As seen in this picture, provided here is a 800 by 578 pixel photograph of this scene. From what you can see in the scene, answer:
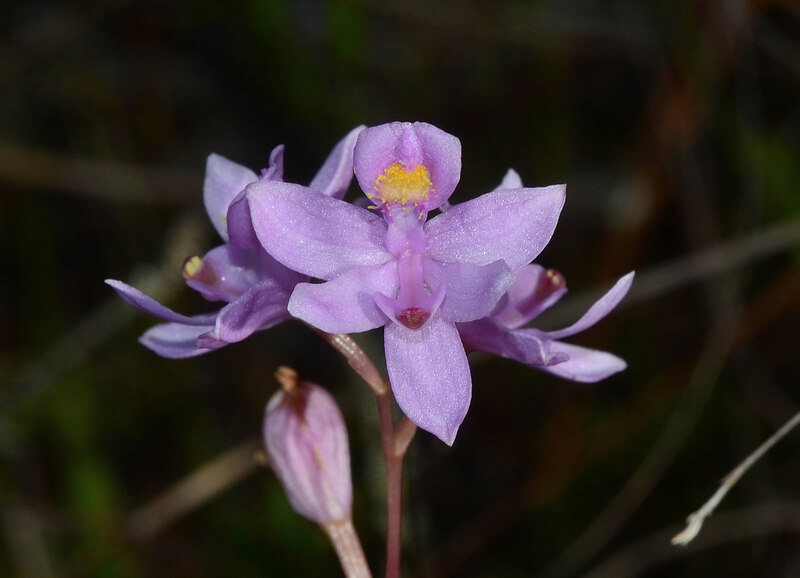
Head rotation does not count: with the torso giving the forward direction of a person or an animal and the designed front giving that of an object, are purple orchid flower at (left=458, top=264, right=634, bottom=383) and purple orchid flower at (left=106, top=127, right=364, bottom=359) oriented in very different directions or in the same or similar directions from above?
very different directions

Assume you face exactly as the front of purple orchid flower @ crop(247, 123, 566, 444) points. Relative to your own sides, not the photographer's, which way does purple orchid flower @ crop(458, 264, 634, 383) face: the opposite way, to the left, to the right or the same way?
to the left

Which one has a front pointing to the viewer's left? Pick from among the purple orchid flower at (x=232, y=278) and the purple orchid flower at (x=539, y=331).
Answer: the purple orchid flower at (x=232, y=278)

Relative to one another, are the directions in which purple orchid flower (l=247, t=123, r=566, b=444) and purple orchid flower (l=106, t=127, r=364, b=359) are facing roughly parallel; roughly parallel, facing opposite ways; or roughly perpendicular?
roughly perpendicular

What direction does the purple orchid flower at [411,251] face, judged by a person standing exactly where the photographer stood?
facing the viewer

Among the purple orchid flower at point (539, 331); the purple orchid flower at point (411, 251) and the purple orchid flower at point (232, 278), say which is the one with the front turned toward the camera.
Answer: the purple orchid flower at point (411, 251)

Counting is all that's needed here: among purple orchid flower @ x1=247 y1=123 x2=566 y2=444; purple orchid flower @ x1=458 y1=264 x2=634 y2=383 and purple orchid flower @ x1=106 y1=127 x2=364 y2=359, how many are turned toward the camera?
1

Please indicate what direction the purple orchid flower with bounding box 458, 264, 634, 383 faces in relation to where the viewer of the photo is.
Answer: facing to the right of the viewer

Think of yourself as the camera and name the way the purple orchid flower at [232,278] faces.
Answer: facing to the left of the viewer
